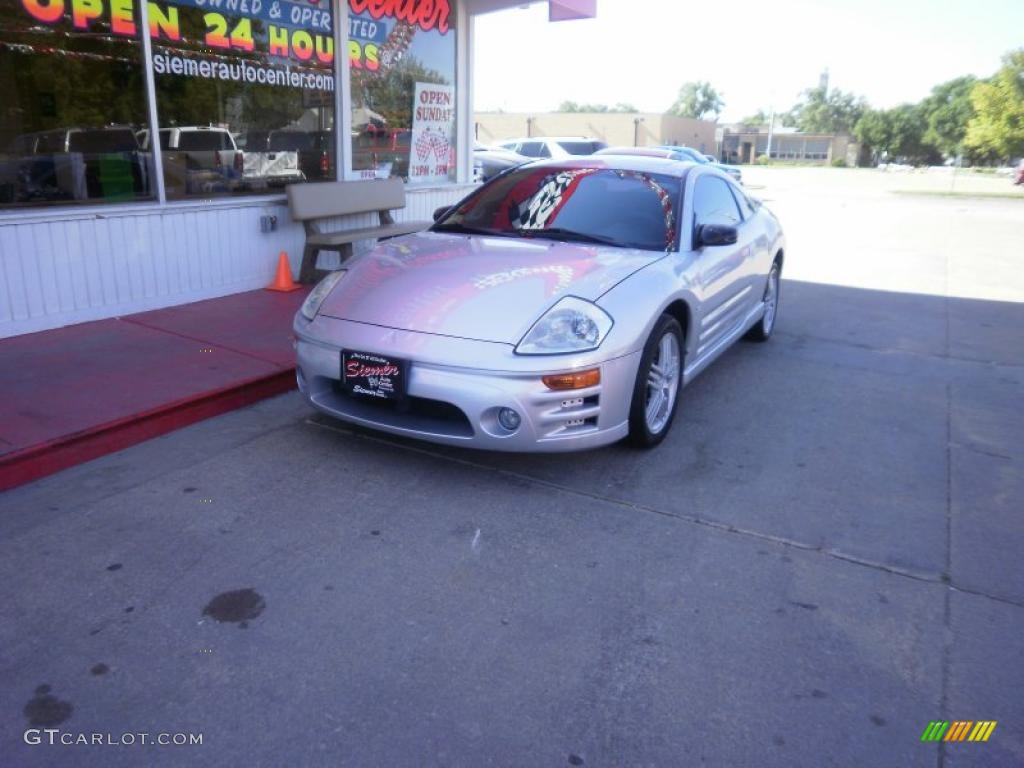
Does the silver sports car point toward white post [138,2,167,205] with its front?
no

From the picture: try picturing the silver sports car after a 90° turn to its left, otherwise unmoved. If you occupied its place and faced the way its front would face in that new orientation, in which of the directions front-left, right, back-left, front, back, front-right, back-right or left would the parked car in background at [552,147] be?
back-left

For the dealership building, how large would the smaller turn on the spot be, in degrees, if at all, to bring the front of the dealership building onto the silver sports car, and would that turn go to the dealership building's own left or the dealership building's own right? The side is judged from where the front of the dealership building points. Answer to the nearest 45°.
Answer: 0° — it already faces it

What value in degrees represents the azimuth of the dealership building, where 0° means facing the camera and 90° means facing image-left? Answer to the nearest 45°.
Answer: approximately 315°

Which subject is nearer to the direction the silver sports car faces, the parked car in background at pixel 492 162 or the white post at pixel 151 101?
the white post

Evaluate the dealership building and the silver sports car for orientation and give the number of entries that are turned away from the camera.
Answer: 0

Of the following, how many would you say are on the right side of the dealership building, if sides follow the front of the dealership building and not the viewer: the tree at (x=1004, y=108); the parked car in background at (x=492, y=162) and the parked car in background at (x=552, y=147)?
0

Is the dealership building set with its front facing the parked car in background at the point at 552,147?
no

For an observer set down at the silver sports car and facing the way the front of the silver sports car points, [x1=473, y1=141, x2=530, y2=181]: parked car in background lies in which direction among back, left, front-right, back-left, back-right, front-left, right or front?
back-right

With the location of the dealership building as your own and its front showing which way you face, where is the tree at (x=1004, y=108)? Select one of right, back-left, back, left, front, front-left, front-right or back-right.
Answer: left

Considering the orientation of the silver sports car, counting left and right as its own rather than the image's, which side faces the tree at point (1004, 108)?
back

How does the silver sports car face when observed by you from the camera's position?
facing the viewer and to the left of the viewer
